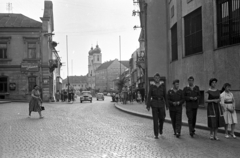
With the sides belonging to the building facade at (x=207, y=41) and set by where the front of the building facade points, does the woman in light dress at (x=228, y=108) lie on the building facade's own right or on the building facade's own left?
on the building facade's own left

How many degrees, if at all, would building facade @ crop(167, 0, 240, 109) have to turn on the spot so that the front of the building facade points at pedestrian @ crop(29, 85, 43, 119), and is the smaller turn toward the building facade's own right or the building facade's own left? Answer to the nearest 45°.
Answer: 0° — it already faces them

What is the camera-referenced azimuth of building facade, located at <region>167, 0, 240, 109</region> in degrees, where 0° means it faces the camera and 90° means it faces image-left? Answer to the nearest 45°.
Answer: approximately 45°

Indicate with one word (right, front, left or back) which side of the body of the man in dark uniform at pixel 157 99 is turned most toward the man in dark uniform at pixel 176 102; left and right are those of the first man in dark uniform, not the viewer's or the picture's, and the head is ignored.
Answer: left

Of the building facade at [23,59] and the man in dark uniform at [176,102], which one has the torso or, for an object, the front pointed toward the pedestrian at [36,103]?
the building facade

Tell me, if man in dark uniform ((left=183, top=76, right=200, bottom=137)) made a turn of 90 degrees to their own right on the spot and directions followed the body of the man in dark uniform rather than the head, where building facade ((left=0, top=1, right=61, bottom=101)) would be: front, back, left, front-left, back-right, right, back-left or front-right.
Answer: front-right

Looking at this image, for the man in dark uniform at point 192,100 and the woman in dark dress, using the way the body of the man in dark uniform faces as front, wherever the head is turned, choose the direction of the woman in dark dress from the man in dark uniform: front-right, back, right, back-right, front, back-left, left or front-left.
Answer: front-left

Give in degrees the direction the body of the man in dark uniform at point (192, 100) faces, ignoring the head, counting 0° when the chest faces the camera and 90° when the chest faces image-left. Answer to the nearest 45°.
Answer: approximately 0°

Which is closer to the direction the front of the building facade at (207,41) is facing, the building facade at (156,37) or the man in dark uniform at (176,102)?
the man in dark uniform

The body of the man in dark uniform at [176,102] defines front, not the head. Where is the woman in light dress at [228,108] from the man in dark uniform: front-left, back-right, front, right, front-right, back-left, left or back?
left
